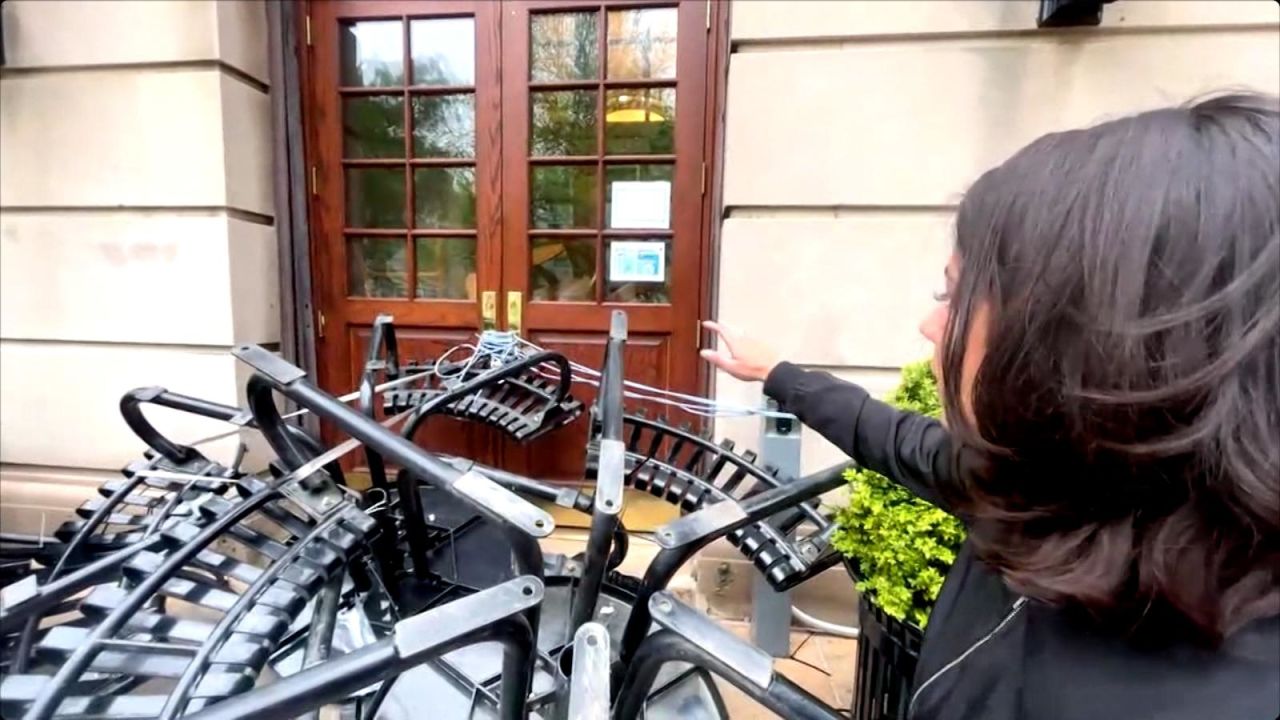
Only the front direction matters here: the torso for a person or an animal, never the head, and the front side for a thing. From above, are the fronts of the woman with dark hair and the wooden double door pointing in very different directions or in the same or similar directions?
very different directions

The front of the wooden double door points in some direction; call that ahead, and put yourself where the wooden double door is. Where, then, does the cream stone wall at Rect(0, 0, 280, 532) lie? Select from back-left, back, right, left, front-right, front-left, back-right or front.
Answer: right

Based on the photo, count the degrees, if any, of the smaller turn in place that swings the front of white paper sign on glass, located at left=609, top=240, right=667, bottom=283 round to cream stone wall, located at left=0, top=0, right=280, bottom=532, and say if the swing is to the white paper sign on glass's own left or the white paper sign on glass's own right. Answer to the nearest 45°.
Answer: approximately 90° to the white paper sign on glass's own right

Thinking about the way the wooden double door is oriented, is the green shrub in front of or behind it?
in front

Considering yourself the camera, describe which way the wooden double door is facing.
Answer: facing the viewer

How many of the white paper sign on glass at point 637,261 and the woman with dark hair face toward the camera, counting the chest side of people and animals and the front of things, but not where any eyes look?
1

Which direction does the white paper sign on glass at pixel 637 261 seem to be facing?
toward the camera

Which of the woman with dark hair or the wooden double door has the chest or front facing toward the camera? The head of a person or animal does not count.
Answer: the wooden double door

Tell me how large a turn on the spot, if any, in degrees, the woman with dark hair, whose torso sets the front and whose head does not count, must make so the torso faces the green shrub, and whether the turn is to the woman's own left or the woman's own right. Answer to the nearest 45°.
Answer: approximately 45° to the woman's own right

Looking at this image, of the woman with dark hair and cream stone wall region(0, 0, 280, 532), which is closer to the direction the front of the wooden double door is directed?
the woman with dark hair

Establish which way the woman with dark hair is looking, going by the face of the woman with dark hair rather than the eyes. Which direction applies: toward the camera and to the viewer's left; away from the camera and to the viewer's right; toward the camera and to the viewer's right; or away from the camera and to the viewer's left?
away from the camera and to the viewer's left

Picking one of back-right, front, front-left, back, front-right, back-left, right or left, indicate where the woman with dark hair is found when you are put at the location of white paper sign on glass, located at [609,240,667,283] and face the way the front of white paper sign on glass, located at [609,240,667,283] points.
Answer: front

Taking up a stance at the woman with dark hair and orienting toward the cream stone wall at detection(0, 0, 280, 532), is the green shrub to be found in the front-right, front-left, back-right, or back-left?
front-right

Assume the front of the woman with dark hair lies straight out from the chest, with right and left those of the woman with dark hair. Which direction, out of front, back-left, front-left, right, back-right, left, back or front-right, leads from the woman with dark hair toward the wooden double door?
front

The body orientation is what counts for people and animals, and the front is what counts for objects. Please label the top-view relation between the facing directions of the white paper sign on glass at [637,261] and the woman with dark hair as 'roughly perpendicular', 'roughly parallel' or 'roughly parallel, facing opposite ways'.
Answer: roughly parallel, facing opposite ways

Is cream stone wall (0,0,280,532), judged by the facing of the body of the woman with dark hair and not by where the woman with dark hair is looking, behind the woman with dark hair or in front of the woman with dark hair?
in front

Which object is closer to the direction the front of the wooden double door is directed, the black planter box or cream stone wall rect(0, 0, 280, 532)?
the black planter box
